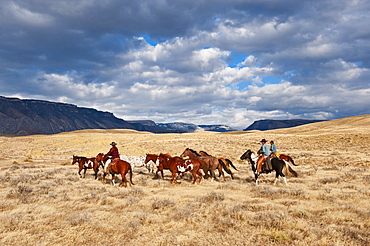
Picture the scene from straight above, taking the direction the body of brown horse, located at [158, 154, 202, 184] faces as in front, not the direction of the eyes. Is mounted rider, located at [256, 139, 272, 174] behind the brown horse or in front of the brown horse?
behind

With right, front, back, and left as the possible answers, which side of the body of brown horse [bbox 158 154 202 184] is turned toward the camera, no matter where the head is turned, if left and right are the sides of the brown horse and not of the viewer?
left
